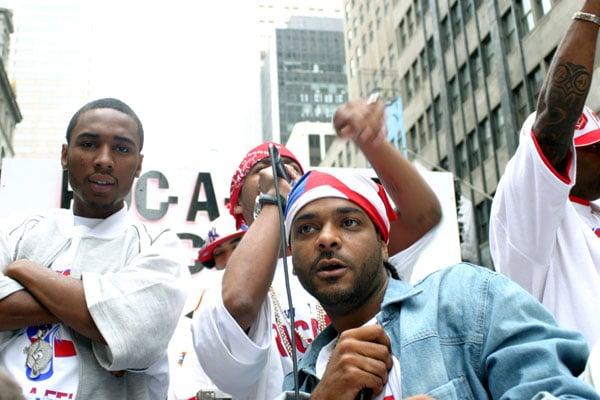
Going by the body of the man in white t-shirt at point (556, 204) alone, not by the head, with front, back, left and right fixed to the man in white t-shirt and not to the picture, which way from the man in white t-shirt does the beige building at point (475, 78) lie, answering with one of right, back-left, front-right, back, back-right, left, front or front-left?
back-left

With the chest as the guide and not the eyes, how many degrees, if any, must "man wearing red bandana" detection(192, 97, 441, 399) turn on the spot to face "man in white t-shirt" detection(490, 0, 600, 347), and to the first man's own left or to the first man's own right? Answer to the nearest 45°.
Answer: approximately 45° to the first man's own left

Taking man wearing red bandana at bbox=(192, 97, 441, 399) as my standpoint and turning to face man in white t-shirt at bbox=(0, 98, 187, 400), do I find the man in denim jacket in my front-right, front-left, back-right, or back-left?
front-left

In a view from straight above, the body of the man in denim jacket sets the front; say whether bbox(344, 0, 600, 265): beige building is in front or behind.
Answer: behind

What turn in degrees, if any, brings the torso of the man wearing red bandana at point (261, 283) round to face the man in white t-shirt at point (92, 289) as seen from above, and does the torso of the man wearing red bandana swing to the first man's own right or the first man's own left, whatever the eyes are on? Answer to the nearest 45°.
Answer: approximately 135° to the first man's own right

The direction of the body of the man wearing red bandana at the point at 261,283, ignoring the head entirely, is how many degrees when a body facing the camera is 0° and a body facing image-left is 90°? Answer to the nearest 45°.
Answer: approximately 315°

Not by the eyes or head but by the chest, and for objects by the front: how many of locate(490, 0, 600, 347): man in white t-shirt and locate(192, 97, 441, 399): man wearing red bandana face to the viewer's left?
0

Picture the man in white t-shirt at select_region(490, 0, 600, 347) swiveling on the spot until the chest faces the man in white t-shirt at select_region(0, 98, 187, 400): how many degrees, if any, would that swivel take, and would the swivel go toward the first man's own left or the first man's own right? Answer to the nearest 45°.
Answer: approximately 90° to the first man's own right
